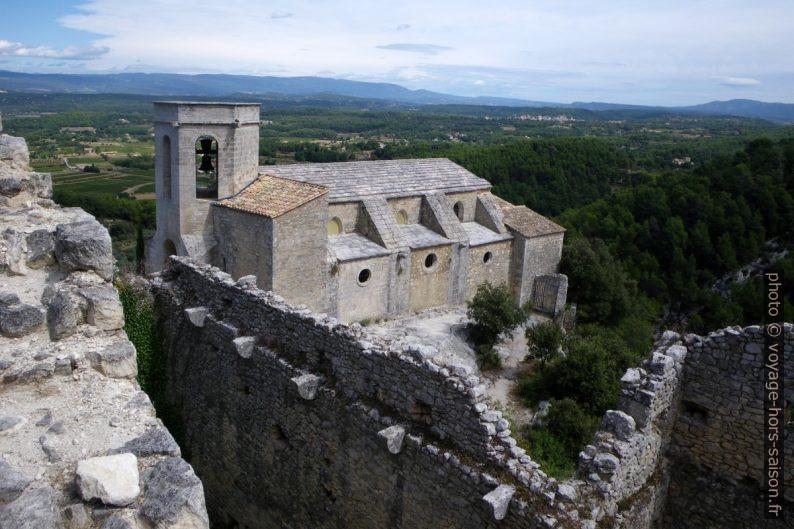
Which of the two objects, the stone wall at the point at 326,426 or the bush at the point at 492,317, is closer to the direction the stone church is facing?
the stone wall

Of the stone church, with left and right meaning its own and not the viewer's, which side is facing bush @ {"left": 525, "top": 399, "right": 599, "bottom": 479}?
left

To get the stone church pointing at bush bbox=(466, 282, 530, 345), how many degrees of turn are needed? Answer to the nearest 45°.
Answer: approximately 135° to its left

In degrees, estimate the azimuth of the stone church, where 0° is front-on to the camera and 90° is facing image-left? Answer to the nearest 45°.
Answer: approximately 45°

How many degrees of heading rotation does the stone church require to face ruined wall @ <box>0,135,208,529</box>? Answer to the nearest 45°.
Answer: approximately 45° to its left

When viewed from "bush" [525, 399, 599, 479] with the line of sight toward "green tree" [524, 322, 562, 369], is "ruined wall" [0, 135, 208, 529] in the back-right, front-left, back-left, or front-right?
back-left

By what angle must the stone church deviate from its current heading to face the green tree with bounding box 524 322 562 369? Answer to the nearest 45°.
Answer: approximately 90° to its left

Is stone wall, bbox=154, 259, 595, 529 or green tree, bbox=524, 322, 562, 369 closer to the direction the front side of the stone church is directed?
the stone wall

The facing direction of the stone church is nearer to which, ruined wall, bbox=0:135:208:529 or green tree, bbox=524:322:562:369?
the ruined wall

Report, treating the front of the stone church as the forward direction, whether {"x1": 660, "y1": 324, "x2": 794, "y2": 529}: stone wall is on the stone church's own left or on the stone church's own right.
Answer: on the stone church's own left
